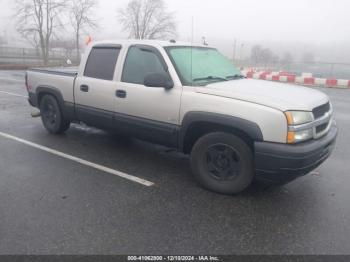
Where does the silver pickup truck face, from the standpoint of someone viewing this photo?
facing the viewer and to the right of the viewer

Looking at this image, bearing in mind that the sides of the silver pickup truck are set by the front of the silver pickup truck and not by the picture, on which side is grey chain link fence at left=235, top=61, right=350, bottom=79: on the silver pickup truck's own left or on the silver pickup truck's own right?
on the silver pickup truck's own left

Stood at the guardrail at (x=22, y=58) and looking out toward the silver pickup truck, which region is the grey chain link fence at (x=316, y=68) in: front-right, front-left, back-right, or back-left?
front-left

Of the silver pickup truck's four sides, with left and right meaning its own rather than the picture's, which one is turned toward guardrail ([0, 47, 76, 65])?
back

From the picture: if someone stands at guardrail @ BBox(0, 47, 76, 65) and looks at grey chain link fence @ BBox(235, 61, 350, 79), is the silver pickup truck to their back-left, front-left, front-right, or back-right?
front-right
